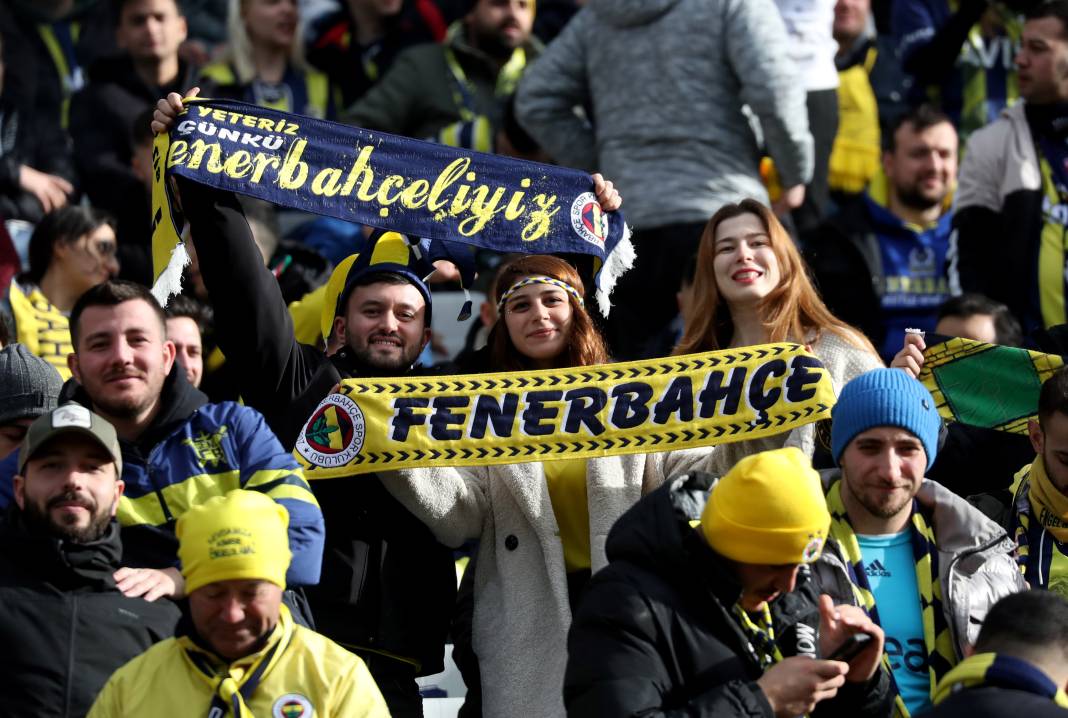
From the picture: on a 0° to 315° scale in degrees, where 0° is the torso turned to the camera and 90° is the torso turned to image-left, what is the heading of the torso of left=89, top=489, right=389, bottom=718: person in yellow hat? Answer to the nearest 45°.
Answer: approximately 0°

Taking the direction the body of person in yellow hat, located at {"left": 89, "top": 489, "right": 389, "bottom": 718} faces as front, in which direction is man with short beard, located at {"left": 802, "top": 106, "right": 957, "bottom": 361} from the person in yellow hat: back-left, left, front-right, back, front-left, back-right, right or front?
back-left

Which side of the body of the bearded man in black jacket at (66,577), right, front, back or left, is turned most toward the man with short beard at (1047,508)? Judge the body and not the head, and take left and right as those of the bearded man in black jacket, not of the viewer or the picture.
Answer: left

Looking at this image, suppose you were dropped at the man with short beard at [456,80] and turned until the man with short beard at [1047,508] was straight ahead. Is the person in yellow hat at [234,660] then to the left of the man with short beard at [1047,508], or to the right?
right
